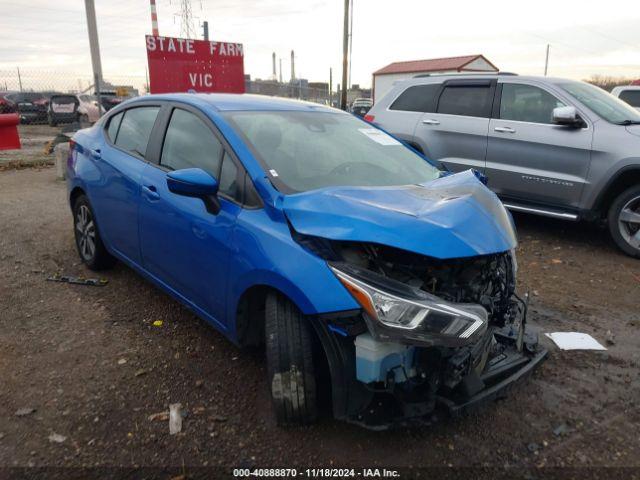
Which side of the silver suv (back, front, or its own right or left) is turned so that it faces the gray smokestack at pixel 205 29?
back

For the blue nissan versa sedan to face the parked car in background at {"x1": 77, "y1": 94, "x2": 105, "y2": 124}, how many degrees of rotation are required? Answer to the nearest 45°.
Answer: approximately 180°

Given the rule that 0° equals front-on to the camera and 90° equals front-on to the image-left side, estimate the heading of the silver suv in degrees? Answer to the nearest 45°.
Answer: approximately 315°

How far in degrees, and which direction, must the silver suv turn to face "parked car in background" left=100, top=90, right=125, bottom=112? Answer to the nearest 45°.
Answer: approximately 180°

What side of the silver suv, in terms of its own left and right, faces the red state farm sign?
back

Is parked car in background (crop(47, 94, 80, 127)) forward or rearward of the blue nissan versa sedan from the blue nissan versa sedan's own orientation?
rearward

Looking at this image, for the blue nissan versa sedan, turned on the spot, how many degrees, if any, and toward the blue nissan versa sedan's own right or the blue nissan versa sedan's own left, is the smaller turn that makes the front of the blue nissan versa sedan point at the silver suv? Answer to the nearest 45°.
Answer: approximately 90° to the blue nissan versa sedan's own left

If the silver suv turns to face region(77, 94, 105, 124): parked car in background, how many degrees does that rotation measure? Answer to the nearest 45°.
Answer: approximately 180°

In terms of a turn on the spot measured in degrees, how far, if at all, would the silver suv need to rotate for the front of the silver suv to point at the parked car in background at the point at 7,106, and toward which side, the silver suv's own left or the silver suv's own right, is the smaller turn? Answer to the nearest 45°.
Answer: approximately 180°

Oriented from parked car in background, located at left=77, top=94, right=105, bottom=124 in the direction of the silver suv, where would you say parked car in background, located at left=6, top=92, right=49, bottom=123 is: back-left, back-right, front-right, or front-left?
back-right

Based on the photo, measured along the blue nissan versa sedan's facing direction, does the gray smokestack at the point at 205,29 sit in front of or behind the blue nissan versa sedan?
behind
